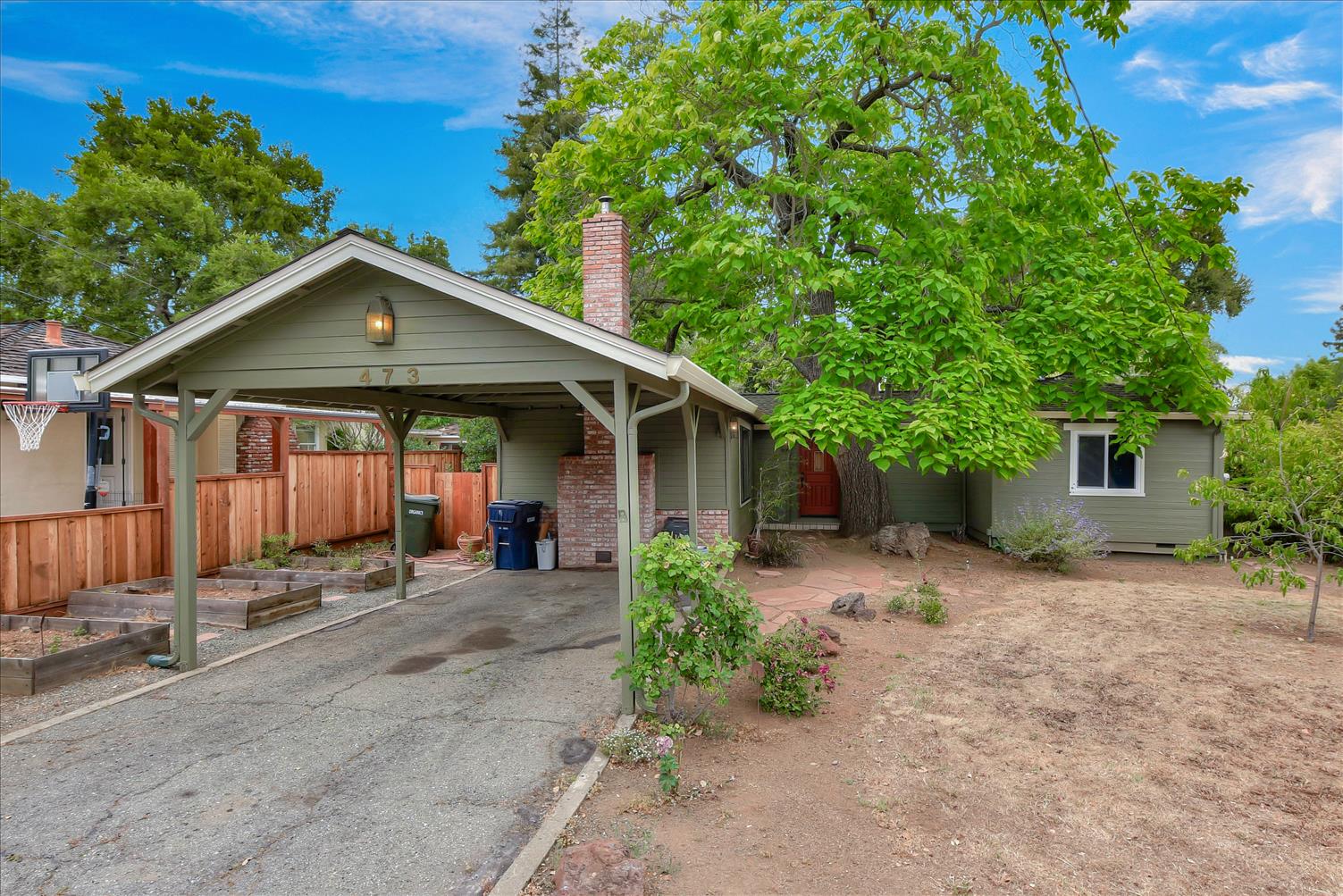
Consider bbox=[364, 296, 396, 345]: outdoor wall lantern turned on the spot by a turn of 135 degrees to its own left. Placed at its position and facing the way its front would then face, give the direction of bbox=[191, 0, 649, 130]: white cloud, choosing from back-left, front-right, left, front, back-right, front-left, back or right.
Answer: left

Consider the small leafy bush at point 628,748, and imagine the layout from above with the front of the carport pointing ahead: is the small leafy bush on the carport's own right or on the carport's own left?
on the carport's own left

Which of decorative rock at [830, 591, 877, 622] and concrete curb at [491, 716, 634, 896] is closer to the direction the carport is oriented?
the concrete curb

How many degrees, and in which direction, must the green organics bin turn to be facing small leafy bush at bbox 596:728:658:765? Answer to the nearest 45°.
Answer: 0° — it already faces it

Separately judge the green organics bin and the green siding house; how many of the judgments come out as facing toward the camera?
2

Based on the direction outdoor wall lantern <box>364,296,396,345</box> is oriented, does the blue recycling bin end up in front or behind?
behind

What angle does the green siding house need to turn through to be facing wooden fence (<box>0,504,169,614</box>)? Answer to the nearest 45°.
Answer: approximately 45° to its right

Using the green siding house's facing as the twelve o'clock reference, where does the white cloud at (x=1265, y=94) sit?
The white cloud is roughly at 7 o'clock from the green siding house.
